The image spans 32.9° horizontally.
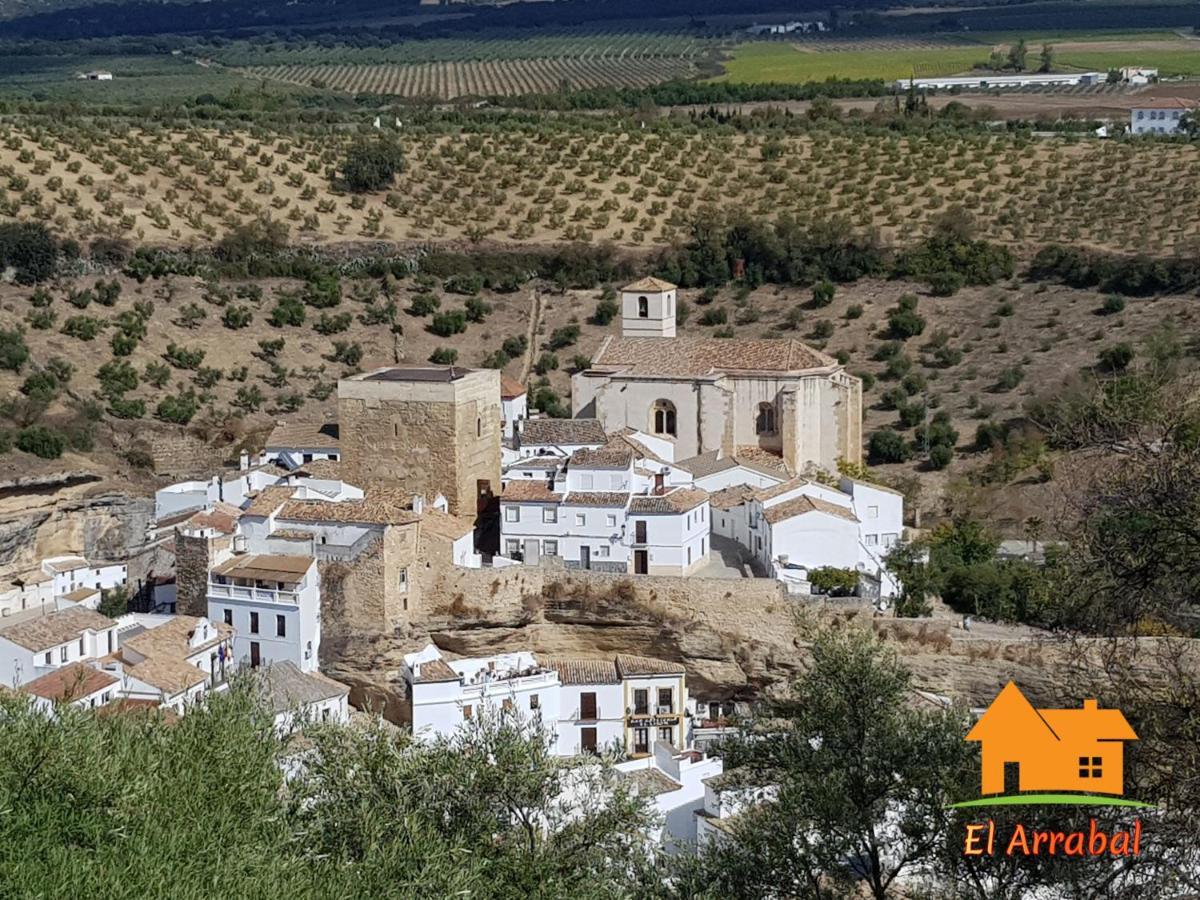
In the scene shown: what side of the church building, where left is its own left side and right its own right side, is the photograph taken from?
left

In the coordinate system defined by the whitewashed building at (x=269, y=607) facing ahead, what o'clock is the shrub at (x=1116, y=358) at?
The shrub is roughly at 8 o'clock from the whitewashed building.

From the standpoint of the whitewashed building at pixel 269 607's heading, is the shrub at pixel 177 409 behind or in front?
behind

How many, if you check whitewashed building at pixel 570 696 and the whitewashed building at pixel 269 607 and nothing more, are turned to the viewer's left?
0

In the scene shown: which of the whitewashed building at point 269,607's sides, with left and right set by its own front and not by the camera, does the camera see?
front

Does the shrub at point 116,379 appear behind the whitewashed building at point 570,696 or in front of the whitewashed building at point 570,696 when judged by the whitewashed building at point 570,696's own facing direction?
behind

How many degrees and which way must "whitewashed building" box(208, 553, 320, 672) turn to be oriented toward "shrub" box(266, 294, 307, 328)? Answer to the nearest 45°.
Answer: approximately 180°

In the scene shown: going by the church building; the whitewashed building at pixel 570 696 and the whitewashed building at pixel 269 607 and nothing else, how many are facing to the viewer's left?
1

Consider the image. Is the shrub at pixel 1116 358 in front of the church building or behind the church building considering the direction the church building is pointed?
behind

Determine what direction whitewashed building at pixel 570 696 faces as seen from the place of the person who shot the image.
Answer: facing the viewer

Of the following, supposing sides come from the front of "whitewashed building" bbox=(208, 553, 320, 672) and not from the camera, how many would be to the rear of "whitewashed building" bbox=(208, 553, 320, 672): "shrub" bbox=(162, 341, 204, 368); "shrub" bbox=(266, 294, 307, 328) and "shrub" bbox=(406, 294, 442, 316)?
3

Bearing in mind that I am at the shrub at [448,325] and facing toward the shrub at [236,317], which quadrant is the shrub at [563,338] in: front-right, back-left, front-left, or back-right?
back-left

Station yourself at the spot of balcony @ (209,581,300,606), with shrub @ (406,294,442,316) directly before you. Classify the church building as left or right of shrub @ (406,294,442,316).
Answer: right

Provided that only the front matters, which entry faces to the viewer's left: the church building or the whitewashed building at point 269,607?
the church building

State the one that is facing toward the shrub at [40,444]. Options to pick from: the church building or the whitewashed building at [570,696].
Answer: the church building
